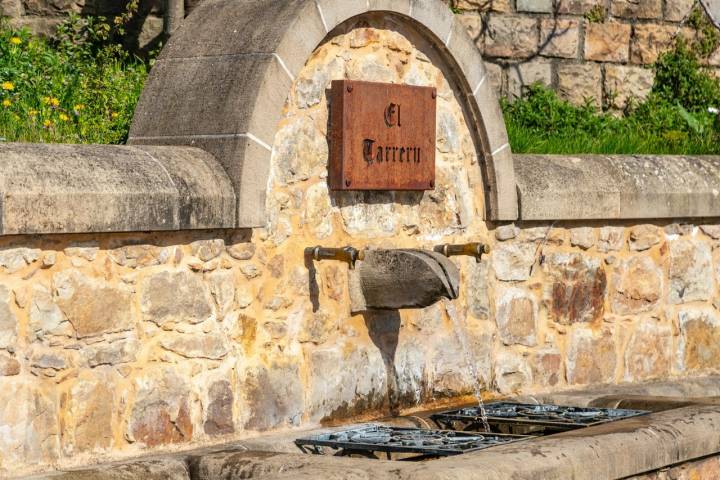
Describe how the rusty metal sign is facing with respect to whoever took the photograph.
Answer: facing the viewer and to the right of the viewer
